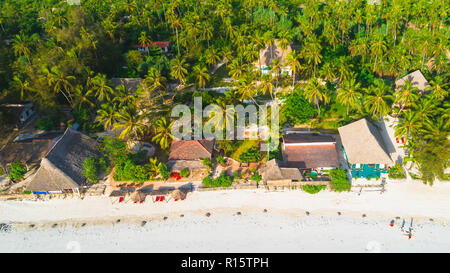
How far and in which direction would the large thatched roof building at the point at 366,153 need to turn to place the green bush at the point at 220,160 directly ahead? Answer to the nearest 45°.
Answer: approximately 90° to its right

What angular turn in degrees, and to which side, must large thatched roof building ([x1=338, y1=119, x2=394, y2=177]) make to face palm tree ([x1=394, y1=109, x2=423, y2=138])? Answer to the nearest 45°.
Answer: approximately 135° to its left

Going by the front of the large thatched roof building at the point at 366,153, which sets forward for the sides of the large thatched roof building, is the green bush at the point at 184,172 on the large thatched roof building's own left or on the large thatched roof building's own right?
on the large thatched roof building's own right

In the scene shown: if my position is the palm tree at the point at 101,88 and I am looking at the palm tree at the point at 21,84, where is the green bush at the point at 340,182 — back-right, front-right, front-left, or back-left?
back-left

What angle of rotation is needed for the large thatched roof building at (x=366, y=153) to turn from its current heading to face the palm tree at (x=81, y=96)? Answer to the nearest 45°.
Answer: approximately 90° to its right

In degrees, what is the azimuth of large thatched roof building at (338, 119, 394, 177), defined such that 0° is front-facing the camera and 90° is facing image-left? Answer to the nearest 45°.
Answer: approximately 0°

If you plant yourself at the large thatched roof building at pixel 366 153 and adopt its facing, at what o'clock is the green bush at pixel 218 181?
The green bush is roughly at 2 o'clock from the large thatched roof building.

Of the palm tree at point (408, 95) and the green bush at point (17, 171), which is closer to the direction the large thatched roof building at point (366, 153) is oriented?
the green bush

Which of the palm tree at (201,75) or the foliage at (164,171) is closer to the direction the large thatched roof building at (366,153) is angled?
the foliage

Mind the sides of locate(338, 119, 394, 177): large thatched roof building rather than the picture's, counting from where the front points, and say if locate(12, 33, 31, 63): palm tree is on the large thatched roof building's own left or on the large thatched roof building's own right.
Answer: on the large thatched roof building's own right

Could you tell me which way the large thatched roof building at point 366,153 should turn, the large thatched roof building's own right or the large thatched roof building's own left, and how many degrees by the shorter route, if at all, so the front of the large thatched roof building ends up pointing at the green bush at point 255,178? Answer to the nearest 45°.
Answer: approximately 45° to the large thatched roof building's own right
